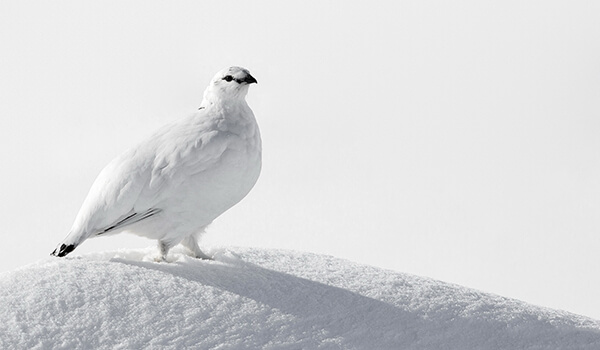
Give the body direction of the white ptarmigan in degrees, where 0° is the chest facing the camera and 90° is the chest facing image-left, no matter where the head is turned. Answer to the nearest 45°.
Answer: approximately 270°
